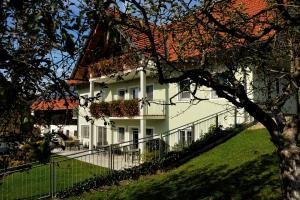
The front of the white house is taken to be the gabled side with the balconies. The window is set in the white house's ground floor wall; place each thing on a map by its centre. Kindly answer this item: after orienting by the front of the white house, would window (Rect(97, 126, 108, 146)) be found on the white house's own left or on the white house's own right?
on the white house's own right

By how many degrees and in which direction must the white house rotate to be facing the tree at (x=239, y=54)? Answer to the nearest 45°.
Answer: approximately 45° to its left

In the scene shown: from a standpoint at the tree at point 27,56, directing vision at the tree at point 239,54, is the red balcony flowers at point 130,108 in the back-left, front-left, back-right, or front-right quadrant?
front-left

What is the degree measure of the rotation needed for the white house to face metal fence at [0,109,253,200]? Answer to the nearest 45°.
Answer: approximately 45° to its left

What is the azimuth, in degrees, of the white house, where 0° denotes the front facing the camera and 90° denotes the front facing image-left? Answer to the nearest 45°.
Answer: approximately 45°
